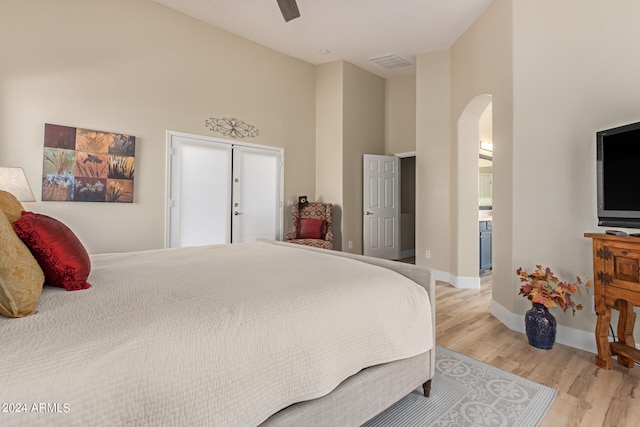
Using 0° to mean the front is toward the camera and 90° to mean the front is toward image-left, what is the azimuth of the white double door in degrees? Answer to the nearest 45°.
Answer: approximately 315°

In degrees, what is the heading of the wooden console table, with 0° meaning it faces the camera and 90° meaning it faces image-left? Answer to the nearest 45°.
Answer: approximately 45°

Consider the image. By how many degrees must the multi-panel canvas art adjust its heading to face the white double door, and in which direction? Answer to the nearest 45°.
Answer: approximately 45° to its left

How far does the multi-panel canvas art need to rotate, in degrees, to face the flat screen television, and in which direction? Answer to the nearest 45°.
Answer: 0° — it already faces it

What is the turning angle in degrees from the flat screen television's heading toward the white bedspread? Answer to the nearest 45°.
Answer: approximately 45° to its left
